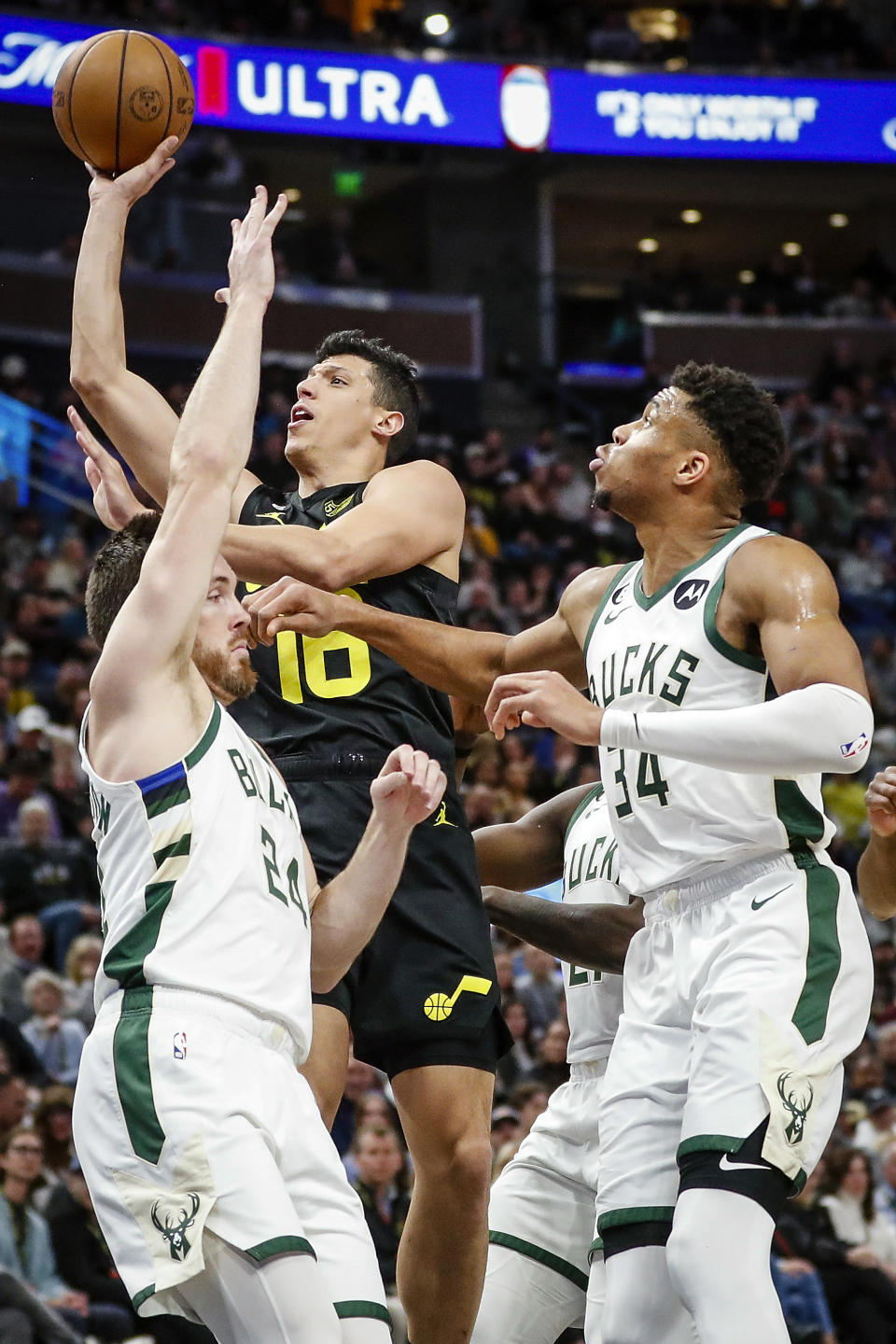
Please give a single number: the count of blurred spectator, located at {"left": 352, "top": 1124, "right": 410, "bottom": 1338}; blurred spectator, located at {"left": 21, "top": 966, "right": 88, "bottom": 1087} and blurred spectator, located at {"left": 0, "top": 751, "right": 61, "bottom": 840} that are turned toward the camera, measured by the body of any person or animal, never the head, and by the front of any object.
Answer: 3

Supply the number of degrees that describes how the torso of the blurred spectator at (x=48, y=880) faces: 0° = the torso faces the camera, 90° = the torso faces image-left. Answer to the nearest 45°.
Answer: approximately 0°

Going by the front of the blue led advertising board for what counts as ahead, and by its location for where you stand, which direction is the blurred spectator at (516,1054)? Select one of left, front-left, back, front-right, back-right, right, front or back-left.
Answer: front

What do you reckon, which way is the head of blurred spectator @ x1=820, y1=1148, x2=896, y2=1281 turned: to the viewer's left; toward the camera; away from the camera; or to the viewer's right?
toward the camera

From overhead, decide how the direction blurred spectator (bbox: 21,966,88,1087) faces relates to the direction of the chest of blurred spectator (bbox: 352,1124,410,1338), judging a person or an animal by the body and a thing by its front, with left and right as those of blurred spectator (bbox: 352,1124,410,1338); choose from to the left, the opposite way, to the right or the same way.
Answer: the same way

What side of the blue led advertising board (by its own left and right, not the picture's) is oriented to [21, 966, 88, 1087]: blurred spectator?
front

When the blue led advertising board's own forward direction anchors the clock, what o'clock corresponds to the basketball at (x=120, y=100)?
The basketball is roughly at 12 o'clock from the blue led advertising board.

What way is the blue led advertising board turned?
toward the camera

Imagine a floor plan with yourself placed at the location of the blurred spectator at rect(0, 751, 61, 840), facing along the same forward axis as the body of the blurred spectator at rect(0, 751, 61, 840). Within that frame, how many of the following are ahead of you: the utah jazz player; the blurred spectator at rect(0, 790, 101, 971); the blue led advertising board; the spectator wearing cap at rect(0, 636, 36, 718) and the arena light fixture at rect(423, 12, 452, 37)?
2

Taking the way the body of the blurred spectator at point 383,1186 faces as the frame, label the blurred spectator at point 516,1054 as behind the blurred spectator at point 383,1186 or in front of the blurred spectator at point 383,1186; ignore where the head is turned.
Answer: behind

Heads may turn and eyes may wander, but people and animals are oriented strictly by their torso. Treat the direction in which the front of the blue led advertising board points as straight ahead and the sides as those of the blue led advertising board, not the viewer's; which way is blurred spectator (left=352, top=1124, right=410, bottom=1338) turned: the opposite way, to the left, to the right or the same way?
the same way

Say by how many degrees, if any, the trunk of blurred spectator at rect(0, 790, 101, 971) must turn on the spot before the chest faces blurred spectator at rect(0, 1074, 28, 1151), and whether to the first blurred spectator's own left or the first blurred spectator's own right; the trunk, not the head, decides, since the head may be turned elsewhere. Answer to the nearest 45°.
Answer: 0° — they already face them

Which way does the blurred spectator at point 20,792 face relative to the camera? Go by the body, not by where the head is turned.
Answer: toward the camera

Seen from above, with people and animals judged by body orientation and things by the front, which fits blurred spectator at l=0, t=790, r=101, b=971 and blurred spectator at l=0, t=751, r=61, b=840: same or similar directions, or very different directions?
same or similar directions

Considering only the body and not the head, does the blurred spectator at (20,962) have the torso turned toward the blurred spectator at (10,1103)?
yes

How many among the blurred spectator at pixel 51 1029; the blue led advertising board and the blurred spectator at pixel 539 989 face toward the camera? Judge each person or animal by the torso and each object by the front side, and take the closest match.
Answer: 3

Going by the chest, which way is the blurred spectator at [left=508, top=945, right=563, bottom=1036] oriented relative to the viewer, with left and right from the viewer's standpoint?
facing the viewer

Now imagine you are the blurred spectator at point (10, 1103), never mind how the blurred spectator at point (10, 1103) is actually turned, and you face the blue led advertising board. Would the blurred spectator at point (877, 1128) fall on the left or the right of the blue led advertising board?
right

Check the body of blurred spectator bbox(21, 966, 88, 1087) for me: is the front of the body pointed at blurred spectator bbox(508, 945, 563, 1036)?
no

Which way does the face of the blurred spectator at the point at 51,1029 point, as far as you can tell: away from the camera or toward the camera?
toward the camera
